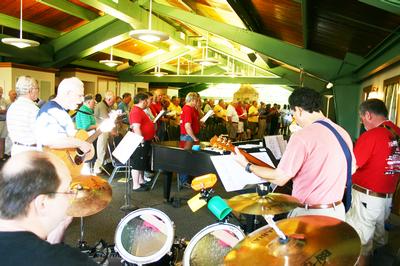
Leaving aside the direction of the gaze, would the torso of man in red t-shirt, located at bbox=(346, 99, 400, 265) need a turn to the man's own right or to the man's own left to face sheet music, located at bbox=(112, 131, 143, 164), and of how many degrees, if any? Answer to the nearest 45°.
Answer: approximately 45° to the man's own left

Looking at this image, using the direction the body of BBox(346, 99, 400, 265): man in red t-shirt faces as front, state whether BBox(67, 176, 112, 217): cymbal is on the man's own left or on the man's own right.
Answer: on the man's own left

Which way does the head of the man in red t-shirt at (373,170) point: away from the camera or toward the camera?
away from the camera

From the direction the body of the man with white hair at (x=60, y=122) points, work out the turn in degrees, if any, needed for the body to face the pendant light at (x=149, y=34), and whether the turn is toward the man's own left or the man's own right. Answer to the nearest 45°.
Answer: approximately 45° to the man's own left

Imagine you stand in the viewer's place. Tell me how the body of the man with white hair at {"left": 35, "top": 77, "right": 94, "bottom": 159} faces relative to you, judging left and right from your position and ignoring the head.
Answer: facing to the right of the viewer

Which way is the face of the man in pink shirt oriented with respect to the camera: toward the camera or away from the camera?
away from the camera

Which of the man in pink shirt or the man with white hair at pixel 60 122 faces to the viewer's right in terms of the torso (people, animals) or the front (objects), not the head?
the man with white hair

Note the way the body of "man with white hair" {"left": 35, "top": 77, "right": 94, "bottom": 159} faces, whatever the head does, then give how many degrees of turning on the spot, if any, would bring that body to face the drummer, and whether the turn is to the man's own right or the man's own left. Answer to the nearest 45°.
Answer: approximately 90° to the man's own right
